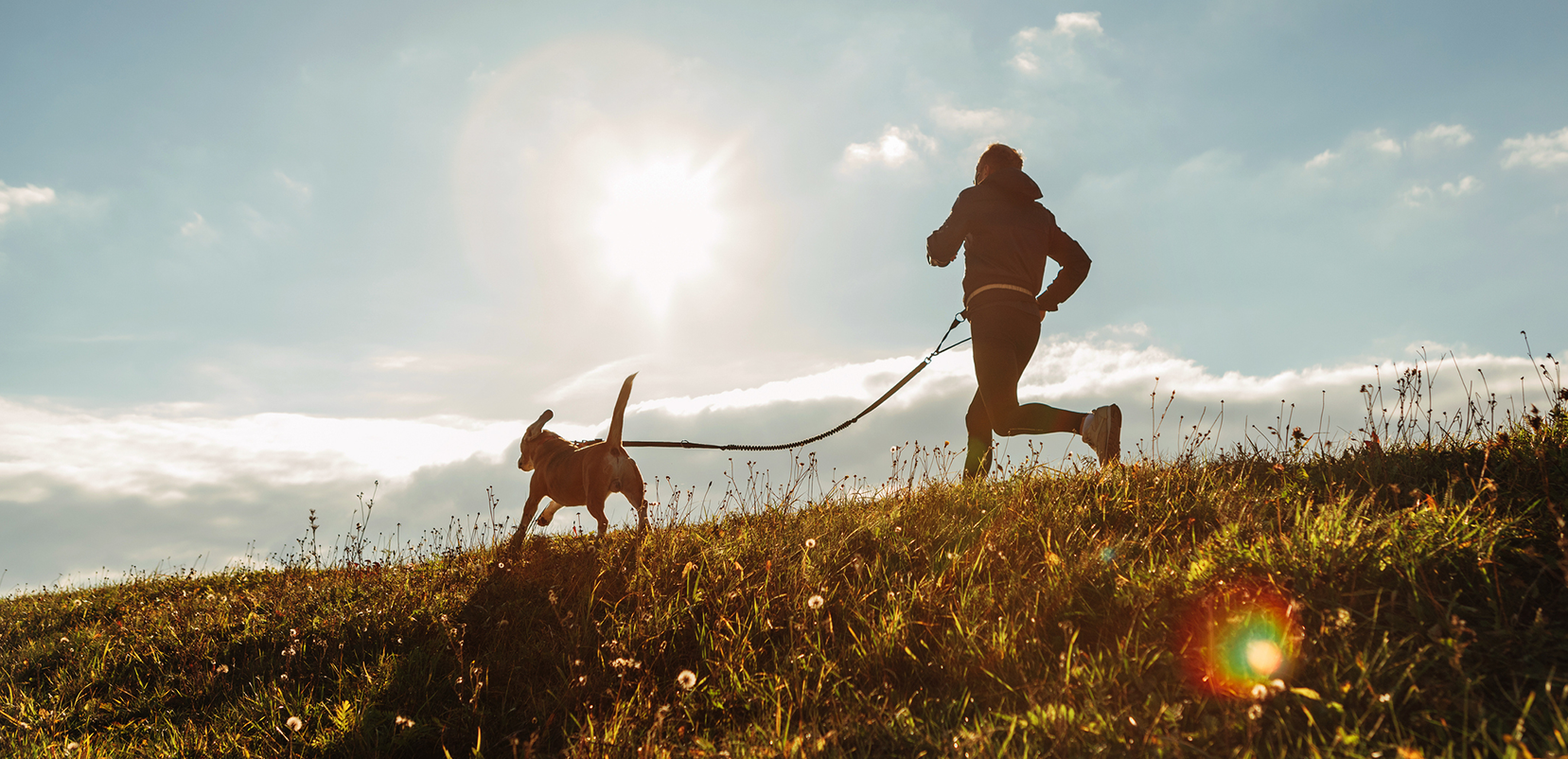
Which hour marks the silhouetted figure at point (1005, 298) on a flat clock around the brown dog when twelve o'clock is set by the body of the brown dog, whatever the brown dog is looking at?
The silhouetted figure is roughly at 5 o'clock from the brown dog.

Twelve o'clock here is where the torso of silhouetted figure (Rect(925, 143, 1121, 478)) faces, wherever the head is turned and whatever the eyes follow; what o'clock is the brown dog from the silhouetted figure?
The brown dog is roughly at 10 o'clock from the silhouetted figure.

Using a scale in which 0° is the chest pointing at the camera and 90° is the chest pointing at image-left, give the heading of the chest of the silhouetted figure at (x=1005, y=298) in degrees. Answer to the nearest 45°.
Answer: approximately 135°

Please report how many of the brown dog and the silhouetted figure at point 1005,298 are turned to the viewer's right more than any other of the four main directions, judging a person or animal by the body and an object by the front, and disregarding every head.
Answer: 0

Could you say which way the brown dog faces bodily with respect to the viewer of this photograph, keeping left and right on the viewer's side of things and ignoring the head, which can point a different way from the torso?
facing away from the viewer and to the left of the viewer
